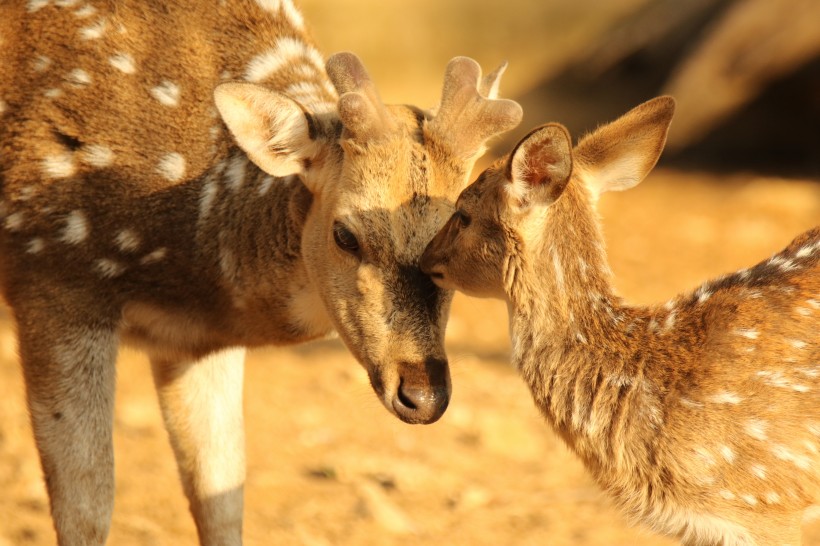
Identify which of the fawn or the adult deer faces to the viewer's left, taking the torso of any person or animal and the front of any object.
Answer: the fawn

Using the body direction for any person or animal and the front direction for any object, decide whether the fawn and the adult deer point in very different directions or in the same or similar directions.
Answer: very different directions

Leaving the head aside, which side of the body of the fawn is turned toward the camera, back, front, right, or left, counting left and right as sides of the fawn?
left

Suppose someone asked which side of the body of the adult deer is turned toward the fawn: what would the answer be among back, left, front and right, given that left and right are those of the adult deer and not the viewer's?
front

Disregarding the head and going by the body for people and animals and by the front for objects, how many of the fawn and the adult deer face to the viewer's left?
1

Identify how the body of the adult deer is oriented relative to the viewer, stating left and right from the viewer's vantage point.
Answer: facing the viewer and to the right of the viewer
